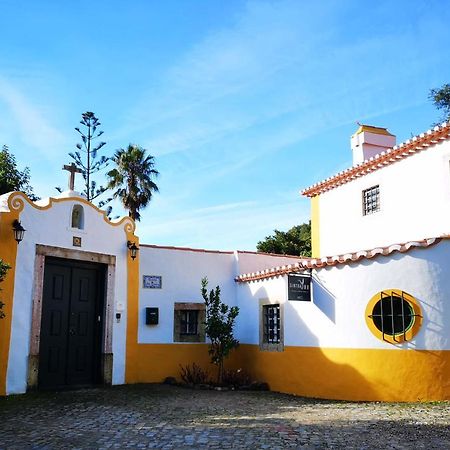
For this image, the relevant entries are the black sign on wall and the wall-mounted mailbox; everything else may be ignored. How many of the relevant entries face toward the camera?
2

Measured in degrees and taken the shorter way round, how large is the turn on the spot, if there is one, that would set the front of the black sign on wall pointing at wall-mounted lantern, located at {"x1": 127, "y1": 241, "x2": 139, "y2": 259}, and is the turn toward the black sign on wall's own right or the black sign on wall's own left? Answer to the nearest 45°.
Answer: approximately 90° to the black sign on wall's own right

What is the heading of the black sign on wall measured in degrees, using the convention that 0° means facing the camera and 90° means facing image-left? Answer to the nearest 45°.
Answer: approximately 0°

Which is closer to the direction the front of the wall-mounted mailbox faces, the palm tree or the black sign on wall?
the black sign on wall

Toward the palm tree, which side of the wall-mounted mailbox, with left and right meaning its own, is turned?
back

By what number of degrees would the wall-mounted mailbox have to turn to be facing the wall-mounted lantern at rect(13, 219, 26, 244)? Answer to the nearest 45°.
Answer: approximately 45° to its right

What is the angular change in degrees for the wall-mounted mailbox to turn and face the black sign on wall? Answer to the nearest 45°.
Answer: approximately 45° to its left

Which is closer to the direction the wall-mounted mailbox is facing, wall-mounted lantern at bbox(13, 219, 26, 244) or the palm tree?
the wall-mounted lantern

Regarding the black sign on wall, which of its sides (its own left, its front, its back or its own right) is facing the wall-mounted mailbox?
right

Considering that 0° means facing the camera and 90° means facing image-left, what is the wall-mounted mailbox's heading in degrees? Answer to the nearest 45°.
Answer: approximately 0°
